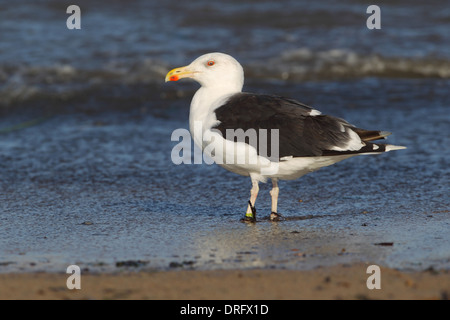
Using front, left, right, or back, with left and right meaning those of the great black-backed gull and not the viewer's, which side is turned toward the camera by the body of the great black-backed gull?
left
